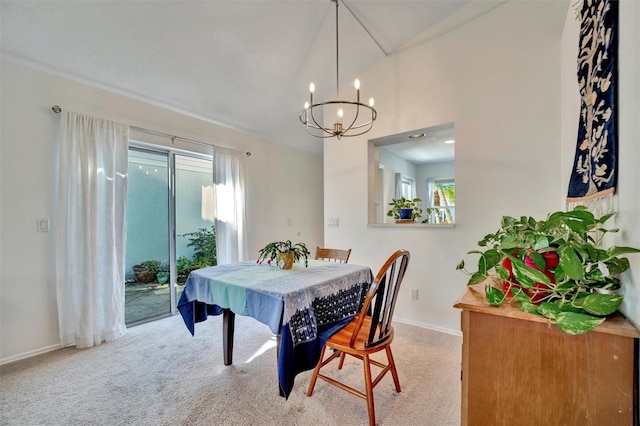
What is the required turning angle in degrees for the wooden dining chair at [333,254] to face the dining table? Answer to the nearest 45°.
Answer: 0° — it already faces it

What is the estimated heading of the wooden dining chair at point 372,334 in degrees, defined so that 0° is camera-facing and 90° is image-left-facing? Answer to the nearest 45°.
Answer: approximately 135°

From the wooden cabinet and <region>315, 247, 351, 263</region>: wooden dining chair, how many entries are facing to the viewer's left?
1

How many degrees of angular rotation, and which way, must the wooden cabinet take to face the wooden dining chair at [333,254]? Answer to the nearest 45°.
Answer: approximately 45° to its right

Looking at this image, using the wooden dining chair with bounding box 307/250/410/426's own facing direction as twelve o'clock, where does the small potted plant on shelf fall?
The small potted plant on shelf is roughly at 2 o'clock from the wooden dining chair.

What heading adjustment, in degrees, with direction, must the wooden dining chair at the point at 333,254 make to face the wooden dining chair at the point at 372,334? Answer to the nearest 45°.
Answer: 0° — it already faces it

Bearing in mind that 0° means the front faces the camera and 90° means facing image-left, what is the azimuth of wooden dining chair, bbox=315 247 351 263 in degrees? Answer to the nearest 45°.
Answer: approximately 0°

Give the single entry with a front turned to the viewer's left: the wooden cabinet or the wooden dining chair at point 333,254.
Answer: the wooden cabinet

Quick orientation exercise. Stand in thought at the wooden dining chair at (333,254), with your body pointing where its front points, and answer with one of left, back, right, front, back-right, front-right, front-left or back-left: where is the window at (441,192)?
back-left

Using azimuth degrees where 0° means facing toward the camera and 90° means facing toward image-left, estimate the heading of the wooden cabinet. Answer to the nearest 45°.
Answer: approximately 90°

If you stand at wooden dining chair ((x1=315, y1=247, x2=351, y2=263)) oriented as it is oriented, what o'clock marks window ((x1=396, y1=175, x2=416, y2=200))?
The window is roughly at 7 o'clock from the wooden dining chair.
